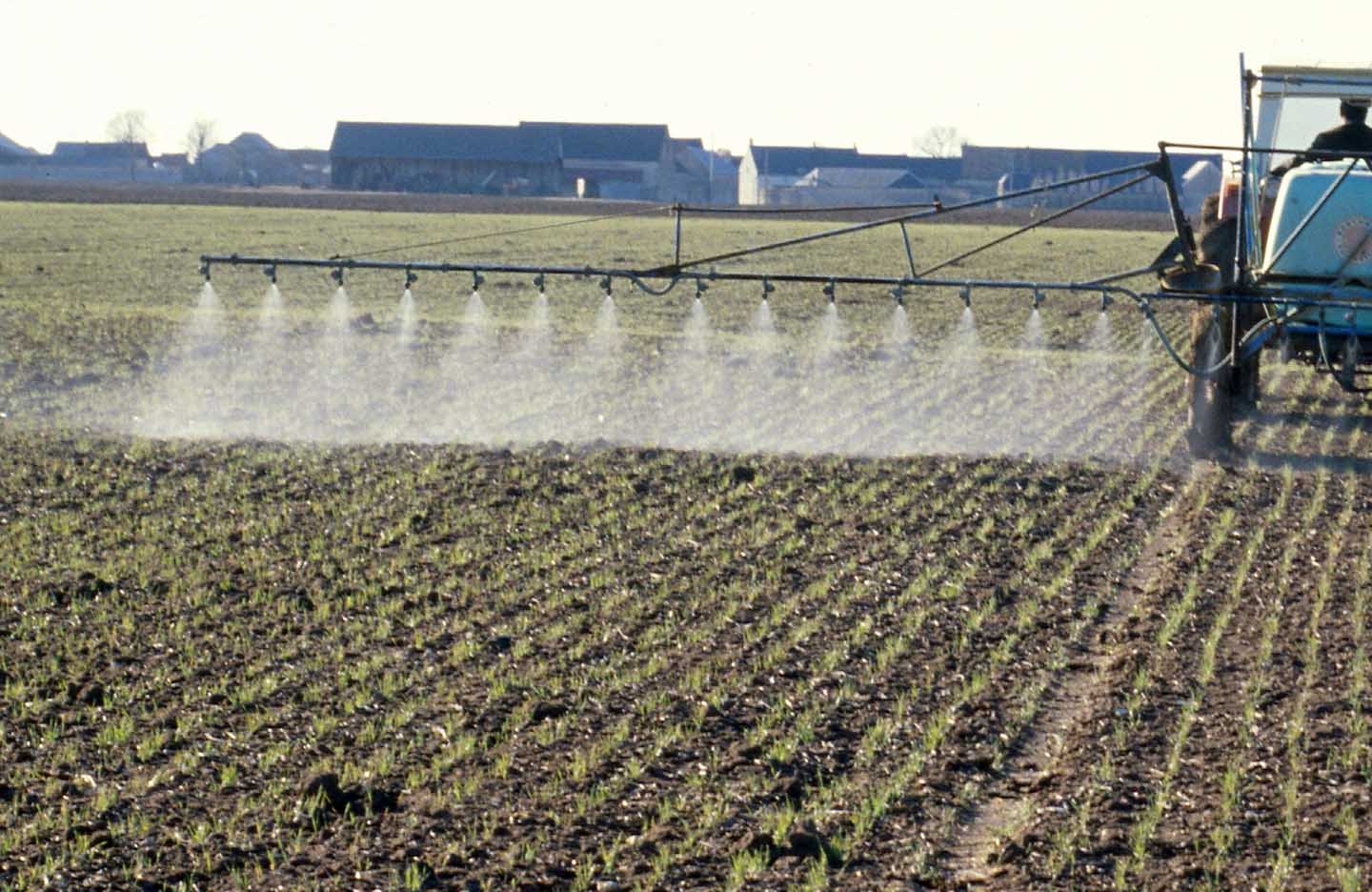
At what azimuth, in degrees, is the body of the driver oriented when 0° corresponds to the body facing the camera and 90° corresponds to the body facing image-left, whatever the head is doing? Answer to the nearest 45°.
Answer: approximately 180°
